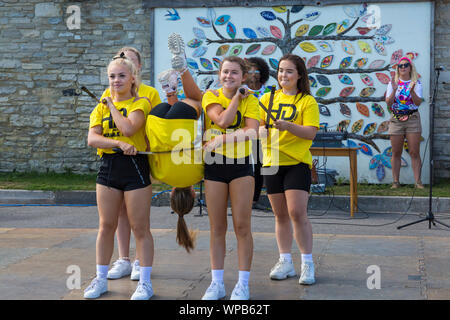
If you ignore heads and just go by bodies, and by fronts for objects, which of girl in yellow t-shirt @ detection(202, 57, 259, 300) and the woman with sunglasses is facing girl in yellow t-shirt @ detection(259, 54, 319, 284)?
the woman with sunglasses

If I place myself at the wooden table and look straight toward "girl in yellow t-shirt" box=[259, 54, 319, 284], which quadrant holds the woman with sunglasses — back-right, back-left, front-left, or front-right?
back-left

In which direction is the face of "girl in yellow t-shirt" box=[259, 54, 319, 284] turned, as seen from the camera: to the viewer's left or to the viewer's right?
to the viewer's left

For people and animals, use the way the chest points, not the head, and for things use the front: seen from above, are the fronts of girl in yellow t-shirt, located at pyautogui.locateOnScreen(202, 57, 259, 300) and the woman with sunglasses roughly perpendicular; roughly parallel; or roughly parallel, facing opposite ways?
roughly parallel

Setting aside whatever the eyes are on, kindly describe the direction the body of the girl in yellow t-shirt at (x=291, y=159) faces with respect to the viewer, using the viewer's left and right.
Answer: facing the viewer and to the left of the viewer

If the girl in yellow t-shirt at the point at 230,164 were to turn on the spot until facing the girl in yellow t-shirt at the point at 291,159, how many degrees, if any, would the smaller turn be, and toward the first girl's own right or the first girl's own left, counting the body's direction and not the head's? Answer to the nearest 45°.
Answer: approximately 135° to the first girl's own left

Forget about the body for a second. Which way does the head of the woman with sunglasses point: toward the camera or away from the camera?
toward the camera

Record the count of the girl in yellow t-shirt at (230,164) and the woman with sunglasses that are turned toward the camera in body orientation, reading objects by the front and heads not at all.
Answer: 2

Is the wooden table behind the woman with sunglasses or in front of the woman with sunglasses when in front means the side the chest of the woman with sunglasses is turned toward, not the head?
in front

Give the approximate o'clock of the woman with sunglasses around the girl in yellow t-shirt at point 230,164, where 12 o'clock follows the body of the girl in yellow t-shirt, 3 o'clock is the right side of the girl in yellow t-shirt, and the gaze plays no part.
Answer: The woman with sunglasses is roughly at 7 o'clock from the girl in yellow t-shirt.

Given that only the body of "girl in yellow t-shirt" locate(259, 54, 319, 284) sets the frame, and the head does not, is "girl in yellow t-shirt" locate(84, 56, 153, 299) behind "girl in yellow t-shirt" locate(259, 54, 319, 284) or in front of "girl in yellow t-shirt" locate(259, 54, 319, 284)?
in front

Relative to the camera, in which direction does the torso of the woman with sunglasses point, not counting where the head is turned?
toward the camera

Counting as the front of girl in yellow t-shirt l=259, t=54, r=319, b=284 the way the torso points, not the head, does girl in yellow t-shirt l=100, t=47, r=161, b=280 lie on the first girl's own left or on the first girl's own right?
on the first girl's own right

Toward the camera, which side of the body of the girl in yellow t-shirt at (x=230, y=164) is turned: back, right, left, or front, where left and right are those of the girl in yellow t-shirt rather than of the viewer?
front

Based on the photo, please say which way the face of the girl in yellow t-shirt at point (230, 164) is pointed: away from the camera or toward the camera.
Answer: toward the camera

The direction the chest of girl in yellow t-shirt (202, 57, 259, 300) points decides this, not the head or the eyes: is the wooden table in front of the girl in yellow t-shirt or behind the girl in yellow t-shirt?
behind

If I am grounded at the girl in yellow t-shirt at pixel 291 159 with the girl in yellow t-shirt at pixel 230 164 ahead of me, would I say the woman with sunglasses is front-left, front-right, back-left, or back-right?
back-right
